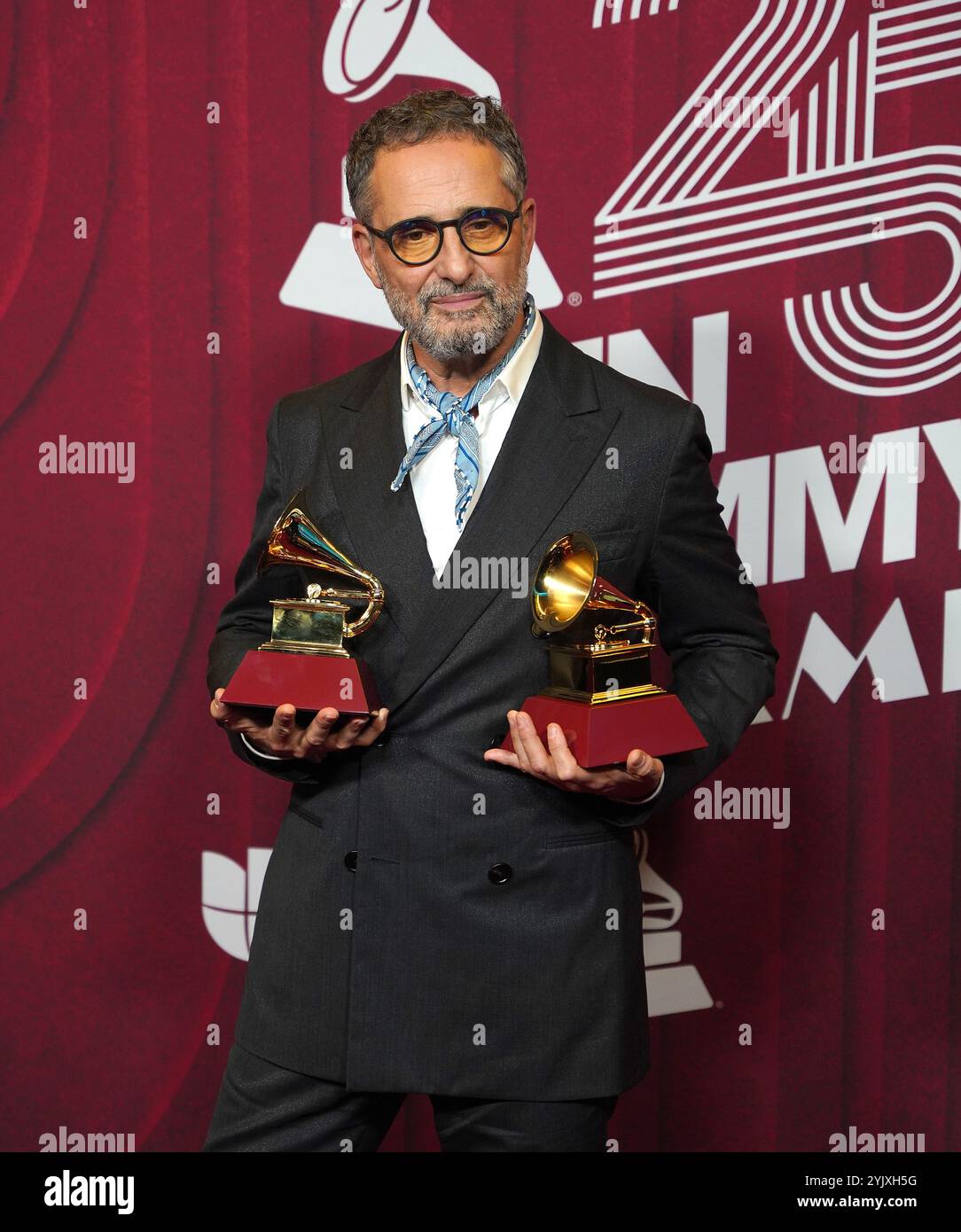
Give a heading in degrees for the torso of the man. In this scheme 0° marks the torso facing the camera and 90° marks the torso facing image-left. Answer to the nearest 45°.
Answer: approximately 0°
